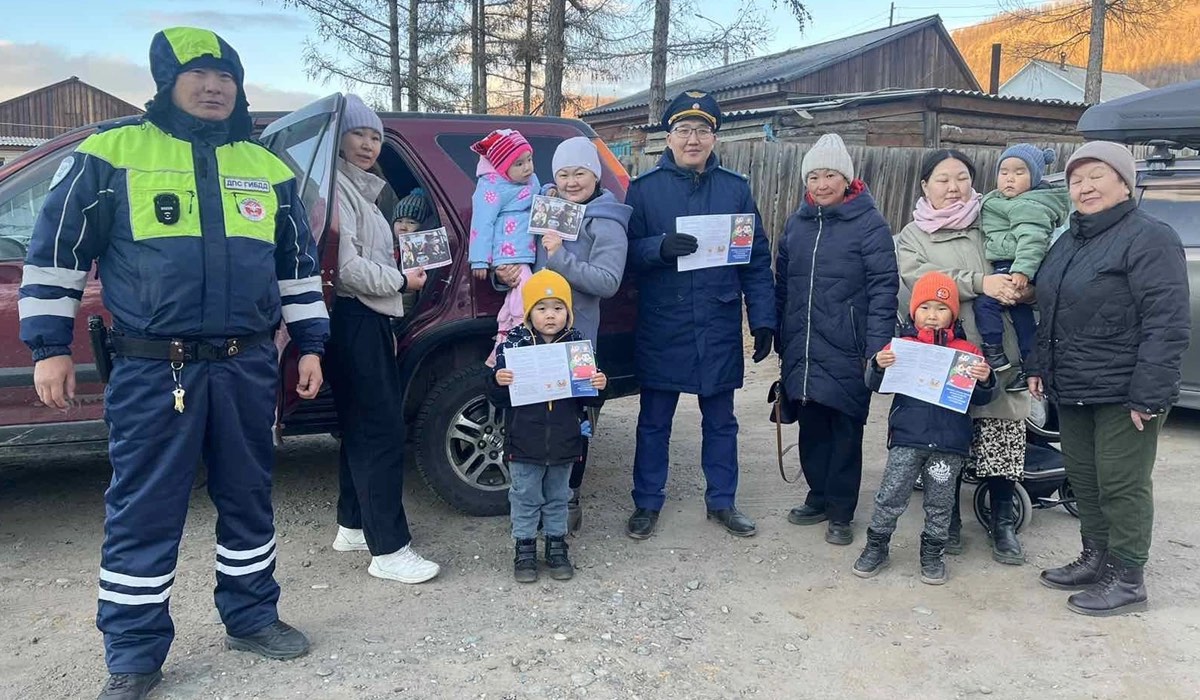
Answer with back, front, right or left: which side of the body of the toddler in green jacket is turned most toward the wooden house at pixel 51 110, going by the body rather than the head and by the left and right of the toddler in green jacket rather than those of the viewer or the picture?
right

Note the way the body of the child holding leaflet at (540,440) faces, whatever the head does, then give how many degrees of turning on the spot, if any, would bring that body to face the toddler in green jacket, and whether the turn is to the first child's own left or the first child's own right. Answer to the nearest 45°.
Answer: approximately 90° to the first child's own left

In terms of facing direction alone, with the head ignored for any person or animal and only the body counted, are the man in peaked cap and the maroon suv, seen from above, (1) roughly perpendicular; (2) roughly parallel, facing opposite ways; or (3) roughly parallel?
roughly perpendicular

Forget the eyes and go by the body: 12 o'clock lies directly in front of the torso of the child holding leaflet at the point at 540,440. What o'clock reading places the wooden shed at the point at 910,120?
The wooden shed is roughly at 7 o'clock from the child holding leaflet.

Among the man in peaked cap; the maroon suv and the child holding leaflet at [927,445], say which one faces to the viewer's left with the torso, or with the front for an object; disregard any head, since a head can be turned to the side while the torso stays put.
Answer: the maroon suv

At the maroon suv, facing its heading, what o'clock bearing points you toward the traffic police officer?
The traffic police officer is roughly at 10 o'clock from the maroon suv.

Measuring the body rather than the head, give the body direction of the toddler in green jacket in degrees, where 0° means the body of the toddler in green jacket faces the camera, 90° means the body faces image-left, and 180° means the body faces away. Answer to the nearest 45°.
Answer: approximately 45°
